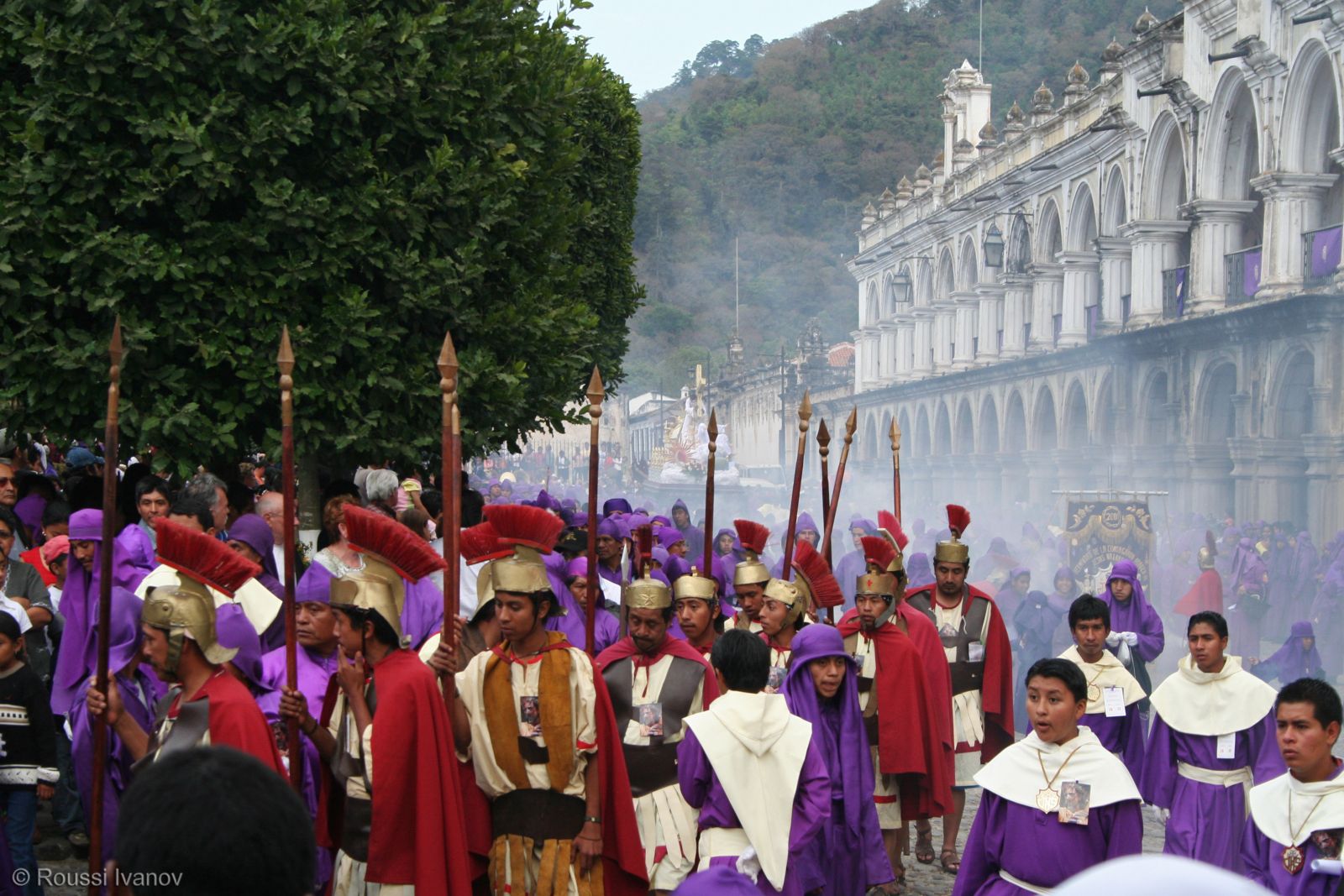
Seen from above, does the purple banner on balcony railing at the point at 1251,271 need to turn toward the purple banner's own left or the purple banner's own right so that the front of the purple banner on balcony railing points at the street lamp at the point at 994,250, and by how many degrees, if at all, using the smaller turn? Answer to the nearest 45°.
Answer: approximately 90° to the purple banner's own right

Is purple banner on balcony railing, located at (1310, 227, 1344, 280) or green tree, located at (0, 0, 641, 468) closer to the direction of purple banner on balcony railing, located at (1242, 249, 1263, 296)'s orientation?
the green tree

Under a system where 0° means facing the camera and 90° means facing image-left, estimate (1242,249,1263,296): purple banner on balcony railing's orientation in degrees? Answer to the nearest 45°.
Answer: approximately 45°

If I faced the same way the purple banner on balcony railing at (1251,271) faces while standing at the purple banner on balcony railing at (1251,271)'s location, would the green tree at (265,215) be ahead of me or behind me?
ahead

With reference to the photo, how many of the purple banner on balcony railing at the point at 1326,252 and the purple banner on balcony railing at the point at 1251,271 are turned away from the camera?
0

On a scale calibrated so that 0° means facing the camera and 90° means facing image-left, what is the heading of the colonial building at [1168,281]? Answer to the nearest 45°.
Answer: approximately 45°

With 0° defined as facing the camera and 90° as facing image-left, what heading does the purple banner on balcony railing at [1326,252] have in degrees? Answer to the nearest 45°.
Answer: approximately 45°

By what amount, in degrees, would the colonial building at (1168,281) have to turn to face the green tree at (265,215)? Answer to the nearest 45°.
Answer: approximately 45° to its left

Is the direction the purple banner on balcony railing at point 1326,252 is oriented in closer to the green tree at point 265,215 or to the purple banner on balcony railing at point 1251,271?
the green tree

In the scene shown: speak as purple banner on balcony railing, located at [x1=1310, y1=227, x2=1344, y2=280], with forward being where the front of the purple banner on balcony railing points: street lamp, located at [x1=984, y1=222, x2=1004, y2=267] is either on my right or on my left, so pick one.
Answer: on my right
